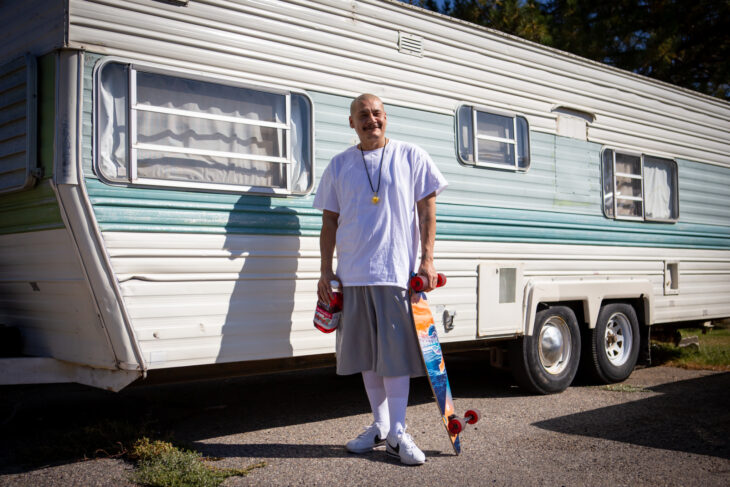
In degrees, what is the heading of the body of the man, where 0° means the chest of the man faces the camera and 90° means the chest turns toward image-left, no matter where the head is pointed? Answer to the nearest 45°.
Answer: approximately 0°

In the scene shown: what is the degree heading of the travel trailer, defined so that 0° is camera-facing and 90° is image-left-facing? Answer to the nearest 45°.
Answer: approximately 45°
